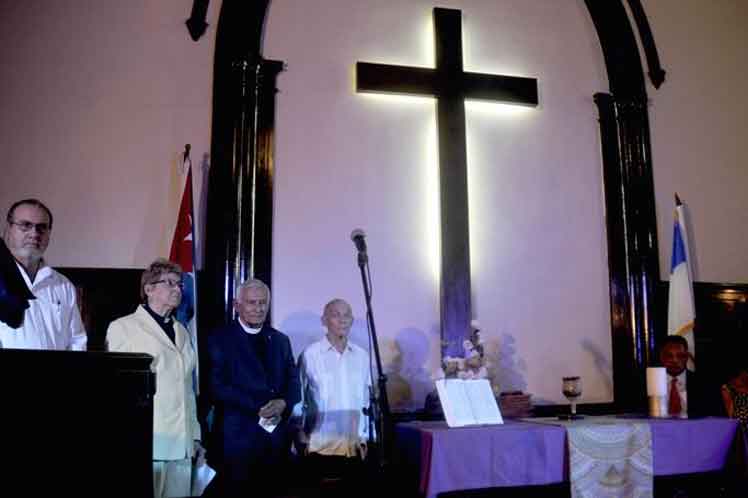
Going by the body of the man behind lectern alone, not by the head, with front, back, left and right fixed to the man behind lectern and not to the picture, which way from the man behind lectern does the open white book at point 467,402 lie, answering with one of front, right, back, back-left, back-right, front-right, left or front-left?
left

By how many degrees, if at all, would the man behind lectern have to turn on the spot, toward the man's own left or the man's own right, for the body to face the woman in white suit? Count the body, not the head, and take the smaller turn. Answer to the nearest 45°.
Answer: approximately 90° to the man's own left

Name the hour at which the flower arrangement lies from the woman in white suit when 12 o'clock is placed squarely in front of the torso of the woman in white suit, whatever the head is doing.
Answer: The flower arrangement is roughly at 10 o'clock from the woman in white suit.

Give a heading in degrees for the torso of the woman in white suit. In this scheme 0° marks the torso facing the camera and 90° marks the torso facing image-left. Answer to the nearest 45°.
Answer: approximately 315°

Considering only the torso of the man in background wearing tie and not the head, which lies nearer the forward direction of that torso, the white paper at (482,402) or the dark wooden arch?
the white paper

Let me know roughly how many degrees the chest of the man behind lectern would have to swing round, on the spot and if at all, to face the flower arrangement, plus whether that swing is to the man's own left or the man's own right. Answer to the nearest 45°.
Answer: approximately 90° to the man's own left

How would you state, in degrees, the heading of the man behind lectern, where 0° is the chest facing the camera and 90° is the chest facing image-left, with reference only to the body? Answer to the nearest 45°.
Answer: approximately 0°

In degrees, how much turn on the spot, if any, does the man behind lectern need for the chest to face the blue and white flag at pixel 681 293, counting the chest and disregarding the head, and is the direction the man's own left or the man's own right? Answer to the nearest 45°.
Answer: approximately 90° to the man's own left

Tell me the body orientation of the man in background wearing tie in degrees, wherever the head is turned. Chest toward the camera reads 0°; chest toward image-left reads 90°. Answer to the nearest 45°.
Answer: approximately 45°
